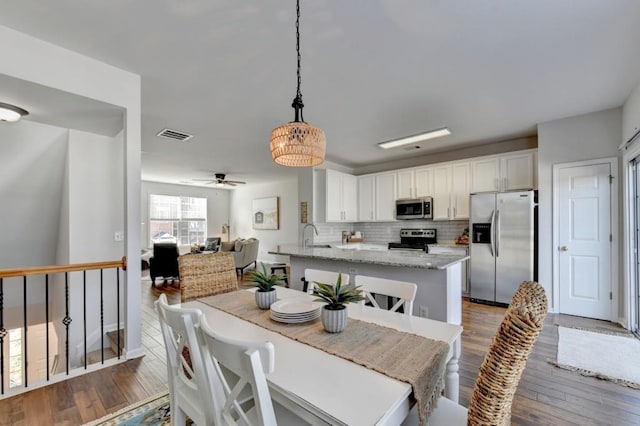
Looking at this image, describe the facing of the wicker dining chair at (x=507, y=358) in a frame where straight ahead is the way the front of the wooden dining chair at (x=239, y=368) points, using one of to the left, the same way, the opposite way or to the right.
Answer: to the left

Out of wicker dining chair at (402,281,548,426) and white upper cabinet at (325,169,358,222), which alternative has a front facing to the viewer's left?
the wicker dining chair

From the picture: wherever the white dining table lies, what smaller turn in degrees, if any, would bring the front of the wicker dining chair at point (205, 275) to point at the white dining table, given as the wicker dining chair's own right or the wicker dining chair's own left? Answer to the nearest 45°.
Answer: approximately 45° to the wicker dining chair's own right

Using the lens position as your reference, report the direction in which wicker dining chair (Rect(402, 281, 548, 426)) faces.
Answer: facing to the left of the viewer

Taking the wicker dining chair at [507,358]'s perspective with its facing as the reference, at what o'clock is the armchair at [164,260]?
The armchair is roughly at 1 o'clock from the wicker dining chair.

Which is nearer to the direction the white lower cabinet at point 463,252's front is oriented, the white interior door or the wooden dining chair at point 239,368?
the wooden dining chair
